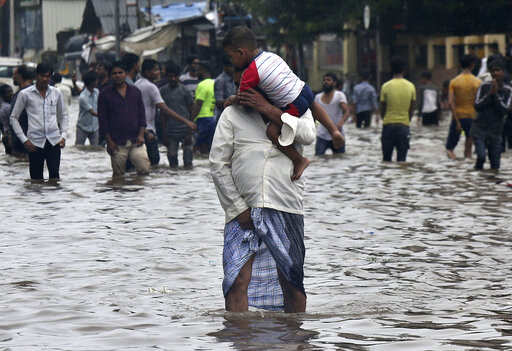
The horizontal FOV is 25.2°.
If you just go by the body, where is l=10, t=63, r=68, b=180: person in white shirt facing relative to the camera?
toward the camera

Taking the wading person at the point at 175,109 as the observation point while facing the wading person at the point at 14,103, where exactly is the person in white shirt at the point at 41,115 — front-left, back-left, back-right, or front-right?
front-left

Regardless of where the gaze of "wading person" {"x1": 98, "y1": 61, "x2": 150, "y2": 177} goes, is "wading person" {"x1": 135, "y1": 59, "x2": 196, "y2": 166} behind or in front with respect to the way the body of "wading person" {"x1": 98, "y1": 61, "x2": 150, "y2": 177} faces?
behind

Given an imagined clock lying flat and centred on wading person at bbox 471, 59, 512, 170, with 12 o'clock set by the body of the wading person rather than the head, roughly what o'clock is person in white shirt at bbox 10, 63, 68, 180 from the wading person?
The person in white shirt is roughly at 2 o'clock from the wading person.

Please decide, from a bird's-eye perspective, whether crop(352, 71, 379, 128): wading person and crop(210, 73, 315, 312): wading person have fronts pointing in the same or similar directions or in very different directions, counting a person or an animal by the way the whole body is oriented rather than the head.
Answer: very different directions

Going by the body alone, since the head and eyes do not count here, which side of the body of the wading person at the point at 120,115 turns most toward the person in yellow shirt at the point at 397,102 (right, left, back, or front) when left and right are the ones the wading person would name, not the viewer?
left

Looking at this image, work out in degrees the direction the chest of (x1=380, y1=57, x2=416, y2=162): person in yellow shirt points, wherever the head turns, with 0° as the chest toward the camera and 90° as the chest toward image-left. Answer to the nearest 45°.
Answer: approximately 180°

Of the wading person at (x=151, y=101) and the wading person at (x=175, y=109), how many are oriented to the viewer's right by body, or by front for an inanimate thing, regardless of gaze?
1

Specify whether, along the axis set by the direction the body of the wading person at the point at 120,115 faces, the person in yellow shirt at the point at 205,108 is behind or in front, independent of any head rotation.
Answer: behind

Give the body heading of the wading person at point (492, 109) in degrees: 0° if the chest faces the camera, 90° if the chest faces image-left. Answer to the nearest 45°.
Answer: approximately 0°
